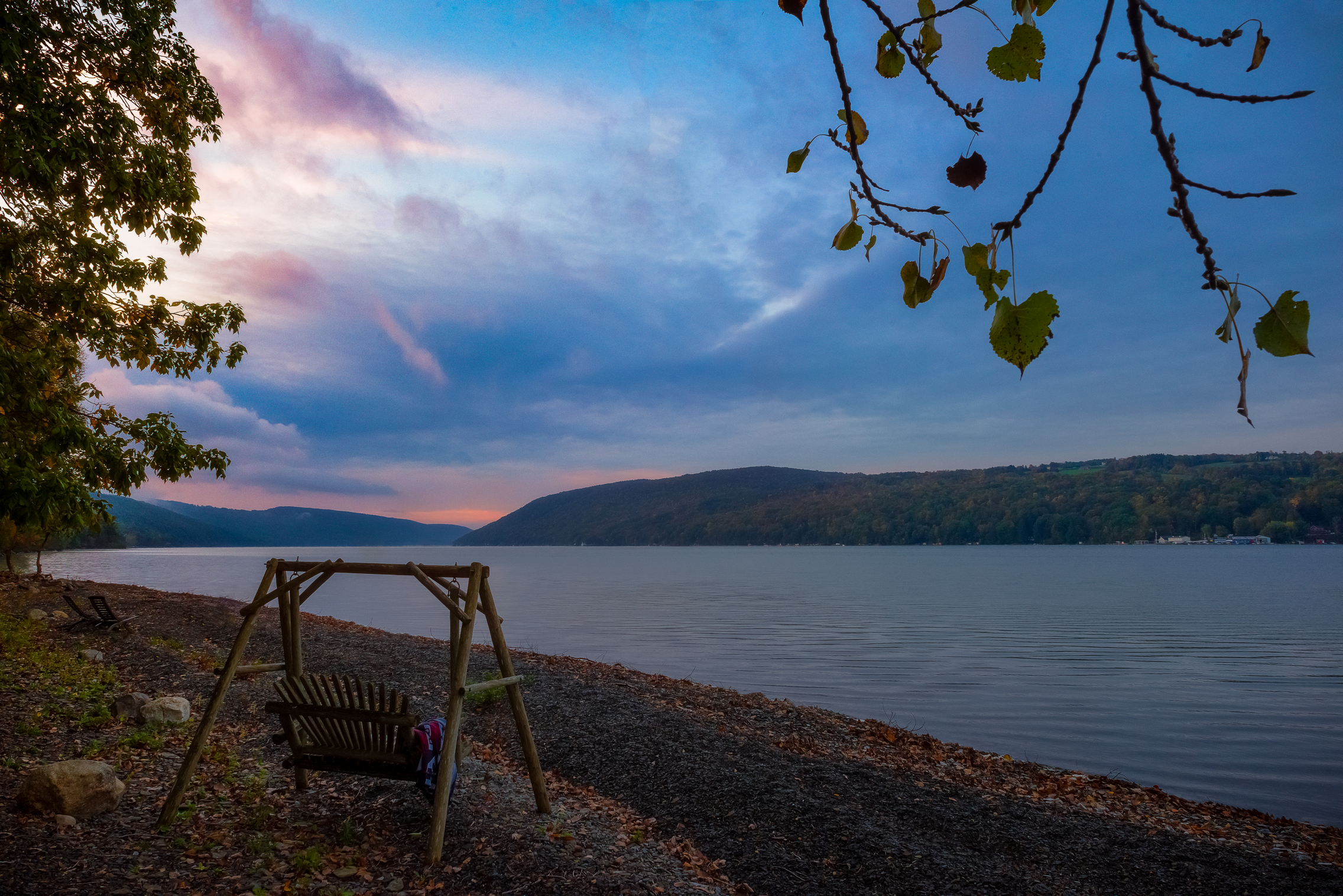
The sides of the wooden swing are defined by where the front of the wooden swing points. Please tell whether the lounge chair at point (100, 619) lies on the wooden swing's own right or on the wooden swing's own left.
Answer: on the wooden swing's own left

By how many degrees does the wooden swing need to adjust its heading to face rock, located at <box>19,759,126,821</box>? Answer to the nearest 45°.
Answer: approximately 135° to its left

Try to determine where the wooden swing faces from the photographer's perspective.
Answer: facing away from the viewer and to the right of the viewer

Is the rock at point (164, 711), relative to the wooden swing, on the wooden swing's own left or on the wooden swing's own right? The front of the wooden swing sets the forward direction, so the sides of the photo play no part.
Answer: on the wooden swing's own left

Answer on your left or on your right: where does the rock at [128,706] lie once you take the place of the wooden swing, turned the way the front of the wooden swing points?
on your left
